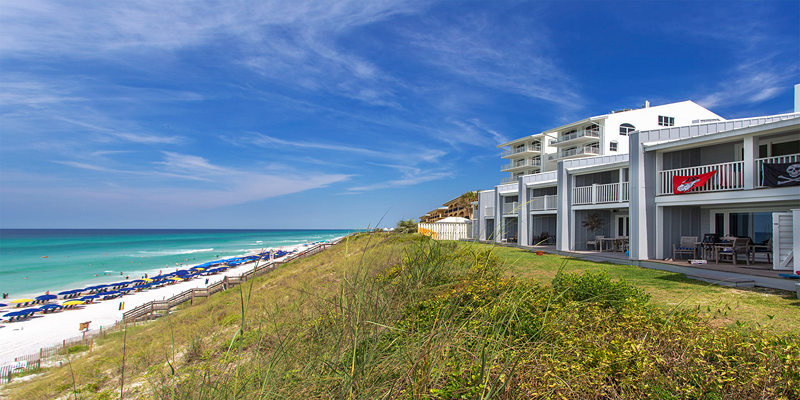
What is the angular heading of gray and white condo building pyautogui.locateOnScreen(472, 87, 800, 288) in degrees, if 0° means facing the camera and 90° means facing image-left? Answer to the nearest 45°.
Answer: approximately 45°

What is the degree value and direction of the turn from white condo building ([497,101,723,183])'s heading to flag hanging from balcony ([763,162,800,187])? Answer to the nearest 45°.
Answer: approximately 45° to its left

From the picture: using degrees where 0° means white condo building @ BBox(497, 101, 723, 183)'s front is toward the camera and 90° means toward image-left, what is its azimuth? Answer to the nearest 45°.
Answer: approximately 45°

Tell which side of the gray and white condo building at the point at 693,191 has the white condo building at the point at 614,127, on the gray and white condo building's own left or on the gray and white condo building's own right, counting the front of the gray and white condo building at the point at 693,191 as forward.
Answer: on the gray and white condo building's own right

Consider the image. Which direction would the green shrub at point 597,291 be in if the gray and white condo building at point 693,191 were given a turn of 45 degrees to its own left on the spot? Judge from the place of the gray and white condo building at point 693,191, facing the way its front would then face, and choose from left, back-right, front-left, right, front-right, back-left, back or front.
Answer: front

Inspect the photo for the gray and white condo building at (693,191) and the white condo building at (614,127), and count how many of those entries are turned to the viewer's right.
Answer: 0

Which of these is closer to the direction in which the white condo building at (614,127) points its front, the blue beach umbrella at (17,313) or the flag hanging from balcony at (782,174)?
the blue beach umbrella

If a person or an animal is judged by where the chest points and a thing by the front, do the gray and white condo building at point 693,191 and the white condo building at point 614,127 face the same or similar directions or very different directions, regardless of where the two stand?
same or similar directions

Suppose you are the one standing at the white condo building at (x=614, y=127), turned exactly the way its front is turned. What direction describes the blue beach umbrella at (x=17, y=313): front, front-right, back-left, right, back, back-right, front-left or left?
front

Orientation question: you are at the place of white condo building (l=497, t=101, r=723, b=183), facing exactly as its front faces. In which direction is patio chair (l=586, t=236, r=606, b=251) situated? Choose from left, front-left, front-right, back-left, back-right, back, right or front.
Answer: front-left
